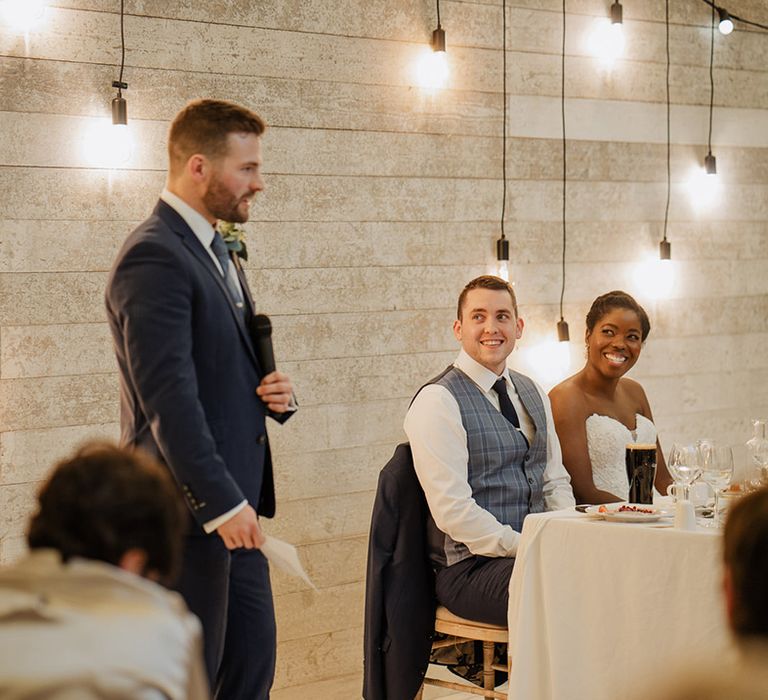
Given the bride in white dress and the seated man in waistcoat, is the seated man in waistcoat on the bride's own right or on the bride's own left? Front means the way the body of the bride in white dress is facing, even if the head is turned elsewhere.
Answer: on the bride's own right

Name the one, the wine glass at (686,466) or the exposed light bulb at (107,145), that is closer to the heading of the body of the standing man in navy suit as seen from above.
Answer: the wine glass

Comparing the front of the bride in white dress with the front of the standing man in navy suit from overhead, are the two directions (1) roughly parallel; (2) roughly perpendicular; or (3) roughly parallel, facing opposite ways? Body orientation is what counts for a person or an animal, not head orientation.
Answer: roughly perpendicular

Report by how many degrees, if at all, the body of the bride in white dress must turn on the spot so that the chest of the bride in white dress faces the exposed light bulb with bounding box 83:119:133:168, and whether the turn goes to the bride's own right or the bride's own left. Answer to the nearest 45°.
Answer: approximately 90° to the bride's own right

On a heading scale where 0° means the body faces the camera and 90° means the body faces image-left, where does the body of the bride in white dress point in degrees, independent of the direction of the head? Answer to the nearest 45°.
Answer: approximately 315°

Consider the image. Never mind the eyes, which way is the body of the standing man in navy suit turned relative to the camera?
to the viewer's right

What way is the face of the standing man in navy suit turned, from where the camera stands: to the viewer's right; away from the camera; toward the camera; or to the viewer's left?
to the viewer's right
